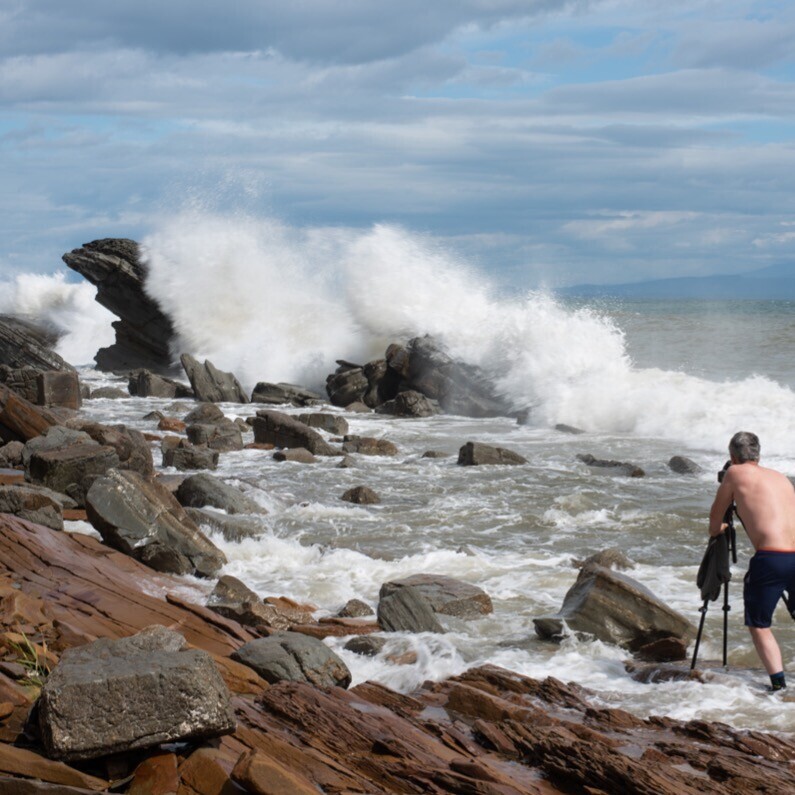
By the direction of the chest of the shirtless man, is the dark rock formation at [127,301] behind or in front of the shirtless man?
in front

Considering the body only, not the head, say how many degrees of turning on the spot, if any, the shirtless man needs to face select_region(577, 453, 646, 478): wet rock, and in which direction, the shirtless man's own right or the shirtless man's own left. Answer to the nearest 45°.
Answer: approximately 45° to the shirtless man's own right

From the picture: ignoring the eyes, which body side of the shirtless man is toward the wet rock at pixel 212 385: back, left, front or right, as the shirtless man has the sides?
front

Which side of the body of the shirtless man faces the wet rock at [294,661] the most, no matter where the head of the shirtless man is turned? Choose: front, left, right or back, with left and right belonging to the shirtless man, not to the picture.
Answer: left

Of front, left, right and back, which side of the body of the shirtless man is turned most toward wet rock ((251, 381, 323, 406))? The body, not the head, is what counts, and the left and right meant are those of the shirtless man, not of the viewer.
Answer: front

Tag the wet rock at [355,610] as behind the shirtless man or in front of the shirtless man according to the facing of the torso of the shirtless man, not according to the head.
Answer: in front

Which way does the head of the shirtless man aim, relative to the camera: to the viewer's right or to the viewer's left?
to the viewer's left

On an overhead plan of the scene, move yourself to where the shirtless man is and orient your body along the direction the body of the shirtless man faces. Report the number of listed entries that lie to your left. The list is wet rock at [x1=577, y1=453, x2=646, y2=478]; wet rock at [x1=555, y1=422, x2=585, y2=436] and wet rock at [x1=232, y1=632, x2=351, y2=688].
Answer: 1

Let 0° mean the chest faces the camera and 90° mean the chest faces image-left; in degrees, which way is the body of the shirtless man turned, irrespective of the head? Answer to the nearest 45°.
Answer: approximately 135°

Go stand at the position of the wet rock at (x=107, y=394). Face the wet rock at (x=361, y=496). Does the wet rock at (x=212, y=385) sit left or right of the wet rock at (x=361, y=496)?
left

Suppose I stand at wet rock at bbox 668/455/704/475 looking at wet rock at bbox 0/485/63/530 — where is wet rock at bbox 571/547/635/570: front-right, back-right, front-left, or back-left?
front-left

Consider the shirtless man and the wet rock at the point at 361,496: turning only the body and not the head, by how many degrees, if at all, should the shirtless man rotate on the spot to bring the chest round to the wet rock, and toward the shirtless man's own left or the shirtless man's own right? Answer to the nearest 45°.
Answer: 0° — they already face it
